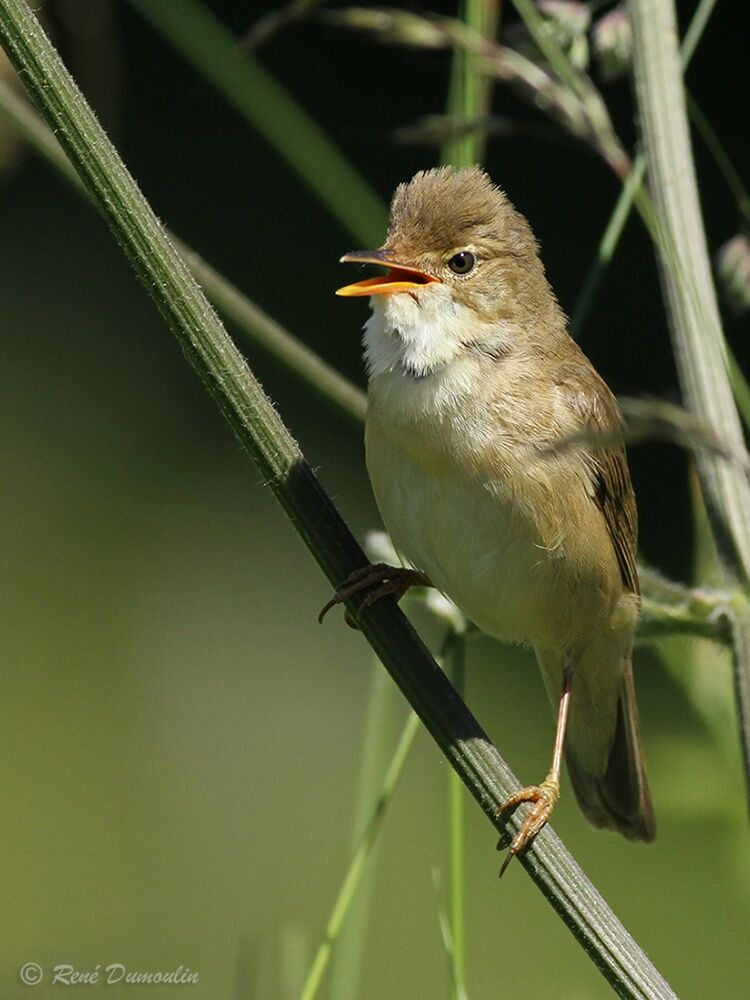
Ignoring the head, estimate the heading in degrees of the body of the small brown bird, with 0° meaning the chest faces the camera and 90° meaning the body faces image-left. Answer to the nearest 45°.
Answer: approximately 45°
